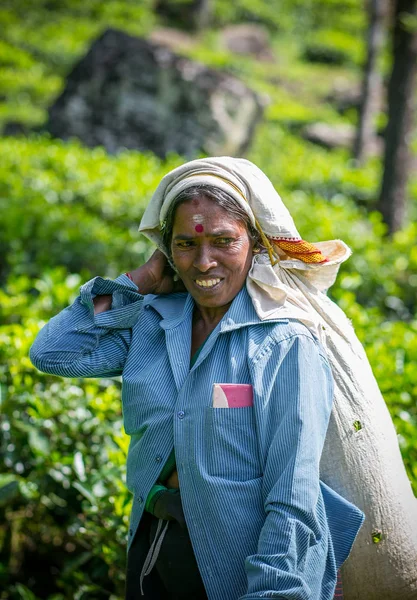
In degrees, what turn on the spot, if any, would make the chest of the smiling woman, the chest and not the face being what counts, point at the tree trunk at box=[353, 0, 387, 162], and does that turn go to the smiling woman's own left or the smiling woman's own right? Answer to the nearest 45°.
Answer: approximately 135° to the smiling woman's own right

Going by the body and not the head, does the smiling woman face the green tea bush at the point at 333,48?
no

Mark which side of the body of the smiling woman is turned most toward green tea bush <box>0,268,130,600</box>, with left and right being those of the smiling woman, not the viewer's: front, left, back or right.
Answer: right

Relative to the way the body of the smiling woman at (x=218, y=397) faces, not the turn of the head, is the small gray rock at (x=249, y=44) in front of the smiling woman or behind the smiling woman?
behind

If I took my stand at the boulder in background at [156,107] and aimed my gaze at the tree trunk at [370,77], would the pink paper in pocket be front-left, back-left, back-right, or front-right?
back-right

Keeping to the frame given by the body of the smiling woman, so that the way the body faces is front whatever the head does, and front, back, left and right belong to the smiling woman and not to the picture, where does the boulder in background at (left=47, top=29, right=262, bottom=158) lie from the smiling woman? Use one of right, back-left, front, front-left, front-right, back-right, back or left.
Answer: back-right

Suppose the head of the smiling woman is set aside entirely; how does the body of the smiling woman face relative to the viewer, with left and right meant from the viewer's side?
facing the viewer and to the left of the viewer
